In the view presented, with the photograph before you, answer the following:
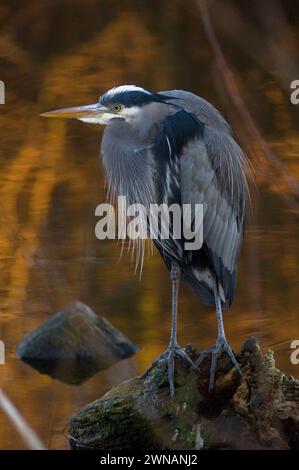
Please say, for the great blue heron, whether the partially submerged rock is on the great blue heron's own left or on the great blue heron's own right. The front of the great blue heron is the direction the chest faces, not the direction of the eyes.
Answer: on the great blue heron's own right

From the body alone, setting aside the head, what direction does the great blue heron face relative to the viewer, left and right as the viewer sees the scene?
facing the viewer and to the left of the viewer
